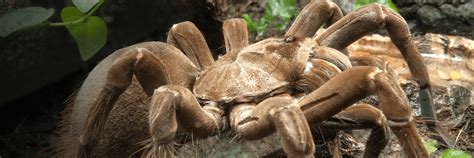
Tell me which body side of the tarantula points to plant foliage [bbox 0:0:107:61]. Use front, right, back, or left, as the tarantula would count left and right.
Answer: back

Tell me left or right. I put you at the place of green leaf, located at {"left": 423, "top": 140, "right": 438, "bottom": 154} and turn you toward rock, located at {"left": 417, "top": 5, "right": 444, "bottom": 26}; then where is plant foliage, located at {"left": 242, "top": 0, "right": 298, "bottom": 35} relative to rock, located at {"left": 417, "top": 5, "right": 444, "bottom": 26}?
left

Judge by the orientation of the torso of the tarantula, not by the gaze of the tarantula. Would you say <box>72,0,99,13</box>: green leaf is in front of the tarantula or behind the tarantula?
behind

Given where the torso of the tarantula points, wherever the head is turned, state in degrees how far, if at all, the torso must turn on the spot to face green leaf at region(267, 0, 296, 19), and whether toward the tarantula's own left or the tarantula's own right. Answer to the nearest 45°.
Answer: approximately 90° to the tarantula's own left

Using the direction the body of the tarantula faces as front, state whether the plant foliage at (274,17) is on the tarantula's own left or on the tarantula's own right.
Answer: on the tarantula's own left

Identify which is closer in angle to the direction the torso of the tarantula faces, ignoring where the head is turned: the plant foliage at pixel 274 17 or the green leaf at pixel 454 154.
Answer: the green leaf

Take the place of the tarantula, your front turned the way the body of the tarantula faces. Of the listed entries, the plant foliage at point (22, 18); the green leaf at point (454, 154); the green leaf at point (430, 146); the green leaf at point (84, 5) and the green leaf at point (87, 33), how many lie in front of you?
2

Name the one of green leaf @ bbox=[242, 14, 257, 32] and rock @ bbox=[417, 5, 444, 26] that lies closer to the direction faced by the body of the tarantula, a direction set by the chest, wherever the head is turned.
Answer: the rock

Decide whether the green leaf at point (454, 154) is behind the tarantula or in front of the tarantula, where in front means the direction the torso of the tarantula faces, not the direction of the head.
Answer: in front

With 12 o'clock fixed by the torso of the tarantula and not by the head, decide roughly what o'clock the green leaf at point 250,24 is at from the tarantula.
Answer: The green leaf is roughly at 9 o'clock from the tarantula.

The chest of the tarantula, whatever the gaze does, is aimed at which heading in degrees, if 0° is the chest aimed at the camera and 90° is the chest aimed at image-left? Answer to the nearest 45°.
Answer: approximately 270°

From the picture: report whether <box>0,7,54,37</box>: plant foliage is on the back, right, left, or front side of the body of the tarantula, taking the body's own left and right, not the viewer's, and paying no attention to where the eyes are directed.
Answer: back

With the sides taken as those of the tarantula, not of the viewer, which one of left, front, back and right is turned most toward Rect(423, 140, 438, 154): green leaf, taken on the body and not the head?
front

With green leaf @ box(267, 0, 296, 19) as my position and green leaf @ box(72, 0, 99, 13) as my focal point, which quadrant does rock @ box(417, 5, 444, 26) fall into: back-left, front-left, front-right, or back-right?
back-left
